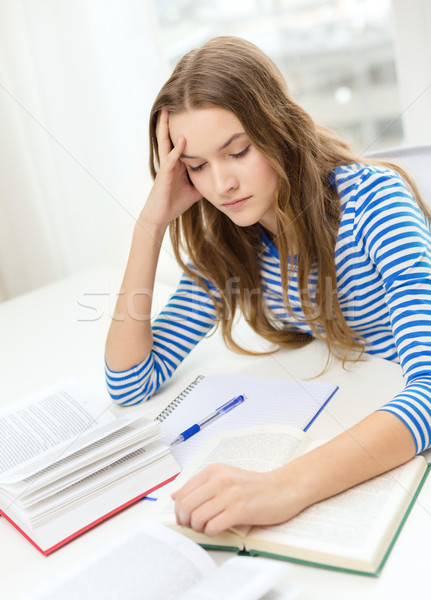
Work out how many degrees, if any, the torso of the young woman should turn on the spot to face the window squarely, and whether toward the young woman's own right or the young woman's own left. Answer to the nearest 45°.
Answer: approximately 135° to the young woman's own right

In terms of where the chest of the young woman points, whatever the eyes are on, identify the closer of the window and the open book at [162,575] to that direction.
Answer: the open book

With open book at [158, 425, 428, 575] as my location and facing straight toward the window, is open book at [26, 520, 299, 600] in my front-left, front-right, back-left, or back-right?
back-left

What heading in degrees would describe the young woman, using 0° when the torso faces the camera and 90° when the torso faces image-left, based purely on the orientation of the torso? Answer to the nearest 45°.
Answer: approximately 45°
